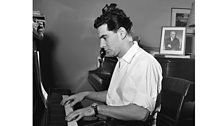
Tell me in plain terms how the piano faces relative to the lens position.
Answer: facing to the right of the viewer

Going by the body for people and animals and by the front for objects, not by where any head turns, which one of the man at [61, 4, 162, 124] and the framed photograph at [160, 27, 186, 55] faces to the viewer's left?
the man

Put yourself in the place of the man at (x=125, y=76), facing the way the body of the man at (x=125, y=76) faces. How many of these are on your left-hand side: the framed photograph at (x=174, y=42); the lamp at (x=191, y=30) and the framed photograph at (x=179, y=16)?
0

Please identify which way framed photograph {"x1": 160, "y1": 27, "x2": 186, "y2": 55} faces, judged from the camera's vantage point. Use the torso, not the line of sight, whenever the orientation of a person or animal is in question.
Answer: facing the viewer

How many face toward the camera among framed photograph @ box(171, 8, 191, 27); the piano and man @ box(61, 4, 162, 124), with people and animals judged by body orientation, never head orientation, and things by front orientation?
1

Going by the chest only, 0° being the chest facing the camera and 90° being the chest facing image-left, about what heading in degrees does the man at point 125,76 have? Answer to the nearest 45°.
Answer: approximately 90°

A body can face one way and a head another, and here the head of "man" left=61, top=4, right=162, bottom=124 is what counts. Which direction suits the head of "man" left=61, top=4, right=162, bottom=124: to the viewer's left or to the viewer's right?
to the viewer's left

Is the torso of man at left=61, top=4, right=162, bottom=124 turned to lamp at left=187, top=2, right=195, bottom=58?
no

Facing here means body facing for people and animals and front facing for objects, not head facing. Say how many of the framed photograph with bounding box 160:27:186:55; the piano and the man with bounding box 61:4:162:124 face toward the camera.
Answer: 1

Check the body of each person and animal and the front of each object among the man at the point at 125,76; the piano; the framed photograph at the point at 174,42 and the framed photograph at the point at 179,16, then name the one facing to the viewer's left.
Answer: the man

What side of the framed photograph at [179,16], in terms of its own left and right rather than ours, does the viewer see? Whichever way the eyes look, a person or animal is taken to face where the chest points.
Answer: front

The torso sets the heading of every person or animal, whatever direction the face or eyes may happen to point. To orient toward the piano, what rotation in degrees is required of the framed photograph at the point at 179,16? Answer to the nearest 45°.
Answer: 0° — it already faces it

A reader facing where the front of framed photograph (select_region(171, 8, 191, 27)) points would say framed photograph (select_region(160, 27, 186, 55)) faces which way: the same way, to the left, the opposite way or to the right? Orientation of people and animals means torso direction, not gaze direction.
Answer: the same way

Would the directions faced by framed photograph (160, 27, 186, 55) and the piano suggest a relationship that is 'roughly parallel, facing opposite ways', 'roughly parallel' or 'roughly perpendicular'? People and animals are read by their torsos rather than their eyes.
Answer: roughly perpendicular

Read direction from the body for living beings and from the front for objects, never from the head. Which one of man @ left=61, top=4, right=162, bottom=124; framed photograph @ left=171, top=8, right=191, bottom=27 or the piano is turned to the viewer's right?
the piano
